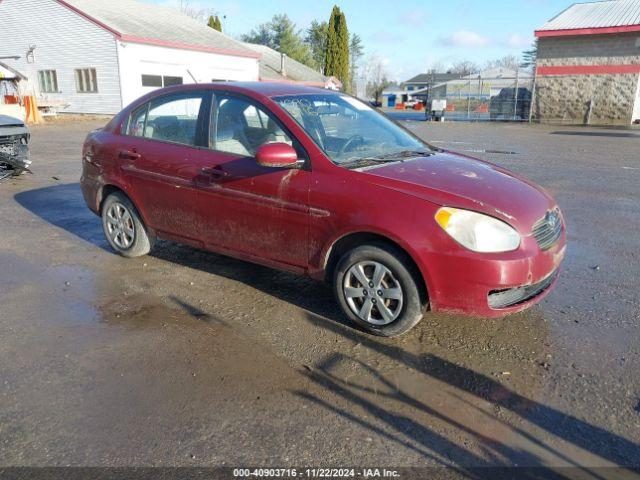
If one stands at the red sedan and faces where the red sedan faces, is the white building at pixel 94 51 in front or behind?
behind

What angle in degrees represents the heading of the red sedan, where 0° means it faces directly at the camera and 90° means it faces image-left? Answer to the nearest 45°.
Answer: approximately 315°

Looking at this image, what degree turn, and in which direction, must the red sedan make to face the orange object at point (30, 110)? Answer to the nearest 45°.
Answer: approximately 180°

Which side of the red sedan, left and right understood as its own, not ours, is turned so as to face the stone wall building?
left

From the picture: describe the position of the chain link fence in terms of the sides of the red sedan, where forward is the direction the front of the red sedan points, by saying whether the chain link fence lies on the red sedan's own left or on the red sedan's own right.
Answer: on the red sedan's own left

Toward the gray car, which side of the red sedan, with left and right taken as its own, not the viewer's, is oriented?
back

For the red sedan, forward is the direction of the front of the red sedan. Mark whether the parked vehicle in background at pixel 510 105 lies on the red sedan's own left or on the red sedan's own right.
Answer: on the red sedan's own left
